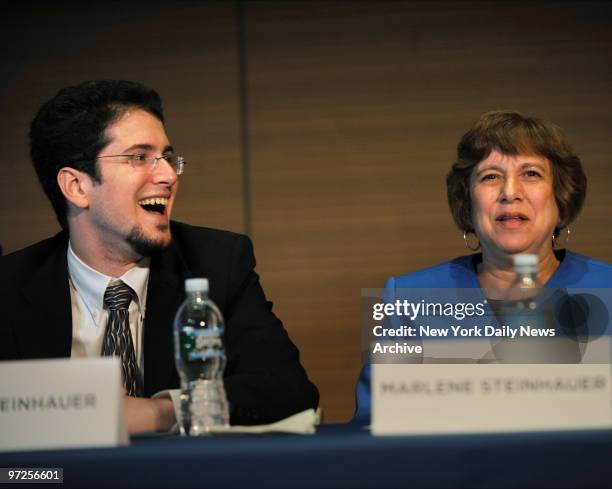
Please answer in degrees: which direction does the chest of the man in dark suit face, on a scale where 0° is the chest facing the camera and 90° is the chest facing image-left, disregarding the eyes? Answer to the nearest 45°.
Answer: approximately 0°

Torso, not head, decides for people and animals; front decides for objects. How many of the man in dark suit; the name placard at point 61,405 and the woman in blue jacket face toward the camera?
3

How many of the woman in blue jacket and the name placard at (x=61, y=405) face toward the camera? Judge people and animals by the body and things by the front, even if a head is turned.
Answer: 2

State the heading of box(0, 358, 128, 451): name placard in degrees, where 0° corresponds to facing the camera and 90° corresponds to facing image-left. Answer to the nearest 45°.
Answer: approximately 0°

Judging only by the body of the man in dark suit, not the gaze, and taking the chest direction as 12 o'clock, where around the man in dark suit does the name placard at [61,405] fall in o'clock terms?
The name placard is roughly at 12 o'clock from the man in dark suit.

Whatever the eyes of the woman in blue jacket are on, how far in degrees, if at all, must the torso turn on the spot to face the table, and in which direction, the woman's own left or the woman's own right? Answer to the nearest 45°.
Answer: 0° — they already face it

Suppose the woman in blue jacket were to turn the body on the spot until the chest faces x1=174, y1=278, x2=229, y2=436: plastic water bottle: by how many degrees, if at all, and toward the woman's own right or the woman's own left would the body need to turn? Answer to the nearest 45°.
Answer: approximately 45° to the woman's own right
